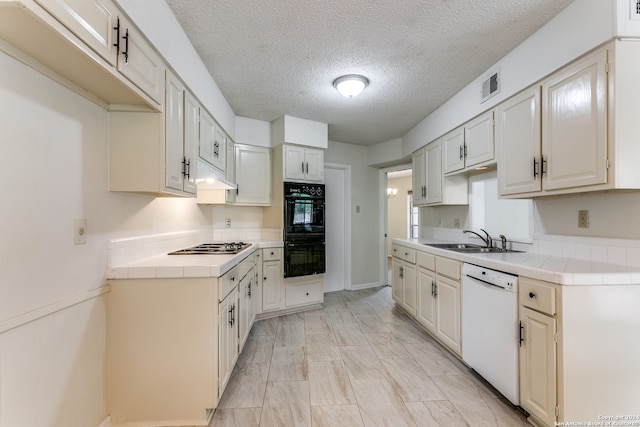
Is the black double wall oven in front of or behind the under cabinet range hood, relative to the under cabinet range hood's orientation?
in front

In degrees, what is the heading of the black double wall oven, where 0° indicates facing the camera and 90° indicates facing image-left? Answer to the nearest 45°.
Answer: approximately 0°

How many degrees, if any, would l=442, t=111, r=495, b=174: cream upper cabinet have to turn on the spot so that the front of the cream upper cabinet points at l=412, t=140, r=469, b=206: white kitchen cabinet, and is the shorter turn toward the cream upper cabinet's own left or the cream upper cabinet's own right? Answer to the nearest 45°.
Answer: approximately 90° to the cream upper cabinet's own right

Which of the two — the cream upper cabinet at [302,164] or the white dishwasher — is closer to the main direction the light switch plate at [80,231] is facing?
the white dishwasher

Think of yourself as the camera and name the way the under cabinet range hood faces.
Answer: facing to the right of the viewer

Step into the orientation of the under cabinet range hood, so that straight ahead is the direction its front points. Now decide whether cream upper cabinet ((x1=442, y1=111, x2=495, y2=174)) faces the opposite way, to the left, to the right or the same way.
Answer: the opposite way

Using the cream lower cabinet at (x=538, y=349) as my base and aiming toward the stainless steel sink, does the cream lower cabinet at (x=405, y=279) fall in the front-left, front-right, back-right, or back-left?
front-left

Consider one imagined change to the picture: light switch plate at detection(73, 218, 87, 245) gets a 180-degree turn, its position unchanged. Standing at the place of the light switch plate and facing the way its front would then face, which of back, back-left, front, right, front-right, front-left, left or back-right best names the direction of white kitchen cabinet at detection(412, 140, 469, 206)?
back-right

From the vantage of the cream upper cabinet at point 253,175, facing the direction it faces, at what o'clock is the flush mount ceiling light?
The flush mount ceiling light is roughly at 11 o'clock from the cream upper cabinet.

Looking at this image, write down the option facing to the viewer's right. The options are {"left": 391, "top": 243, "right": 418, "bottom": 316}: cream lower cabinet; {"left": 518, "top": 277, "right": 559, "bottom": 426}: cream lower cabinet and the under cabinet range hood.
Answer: the under cabinet range hood

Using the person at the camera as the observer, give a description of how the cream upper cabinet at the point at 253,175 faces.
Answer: facing the viewer

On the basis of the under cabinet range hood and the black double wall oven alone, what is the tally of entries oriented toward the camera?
1

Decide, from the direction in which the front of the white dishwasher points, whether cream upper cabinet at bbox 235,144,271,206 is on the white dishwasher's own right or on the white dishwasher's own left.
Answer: on the white dishwasher's own right

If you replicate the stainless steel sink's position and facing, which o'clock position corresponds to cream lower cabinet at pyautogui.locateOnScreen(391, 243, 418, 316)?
The cream lower cabinet is roughly at 2 o'clock from the stainless steel sink.

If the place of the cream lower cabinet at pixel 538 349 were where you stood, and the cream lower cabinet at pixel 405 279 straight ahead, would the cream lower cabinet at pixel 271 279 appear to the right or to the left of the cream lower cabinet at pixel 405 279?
left

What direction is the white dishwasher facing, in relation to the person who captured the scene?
facing the viewer and to the left of the viewer

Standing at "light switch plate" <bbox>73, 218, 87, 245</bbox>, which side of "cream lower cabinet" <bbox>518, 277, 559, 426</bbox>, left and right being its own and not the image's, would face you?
front
